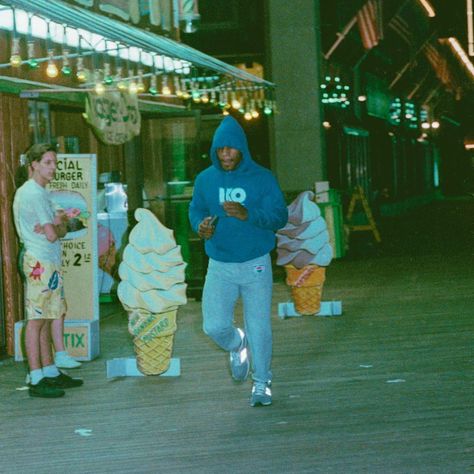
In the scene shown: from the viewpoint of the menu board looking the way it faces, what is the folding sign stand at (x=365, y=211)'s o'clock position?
The folding sign stand is roughly at 7 o'clock from the menu board.

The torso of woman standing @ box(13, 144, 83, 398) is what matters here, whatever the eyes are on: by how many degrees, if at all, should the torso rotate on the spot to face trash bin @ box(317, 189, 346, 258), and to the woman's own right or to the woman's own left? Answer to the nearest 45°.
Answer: approximately 45° to the woman's own left

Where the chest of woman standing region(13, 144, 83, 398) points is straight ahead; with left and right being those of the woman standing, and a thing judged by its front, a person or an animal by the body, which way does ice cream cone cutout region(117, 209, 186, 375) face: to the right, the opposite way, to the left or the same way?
to the right

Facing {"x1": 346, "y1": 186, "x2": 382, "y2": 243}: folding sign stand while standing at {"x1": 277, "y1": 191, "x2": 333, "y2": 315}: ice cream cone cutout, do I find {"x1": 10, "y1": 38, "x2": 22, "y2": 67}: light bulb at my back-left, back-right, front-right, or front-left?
back-left

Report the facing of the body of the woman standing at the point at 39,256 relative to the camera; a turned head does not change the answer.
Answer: to the viewer's right

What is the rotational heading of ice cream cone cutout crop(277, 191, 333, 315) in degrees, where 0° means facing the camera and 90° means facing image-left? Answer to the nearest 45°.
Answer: approximately 0°

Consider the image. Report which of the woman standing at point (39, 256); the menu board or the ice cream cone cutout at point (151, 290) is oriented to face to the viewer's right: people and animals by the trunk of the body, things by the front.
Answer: the woman standing

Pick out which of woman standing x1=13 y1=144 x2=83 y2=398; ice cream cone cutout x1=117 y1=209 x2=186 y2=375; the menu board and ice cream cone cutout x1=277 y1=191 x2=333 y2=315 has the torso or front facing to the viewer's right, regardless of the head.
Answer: the woman standing

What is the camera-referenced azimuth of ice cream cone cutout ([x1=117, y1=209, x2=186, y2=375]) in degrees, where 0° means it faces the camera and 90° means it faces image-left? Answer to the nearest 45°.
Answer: approximately 0°

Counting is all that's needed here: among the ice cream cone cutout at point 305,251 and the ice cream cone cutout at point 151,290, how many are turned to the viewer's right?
0

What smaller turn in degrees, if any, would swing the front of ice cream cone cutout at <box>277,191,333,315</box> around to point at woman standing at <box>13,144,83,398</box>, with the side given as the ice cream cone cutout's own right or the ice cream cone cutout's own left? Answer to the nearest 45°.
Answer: approximately 45° to the ice cream cone cutout's own right
